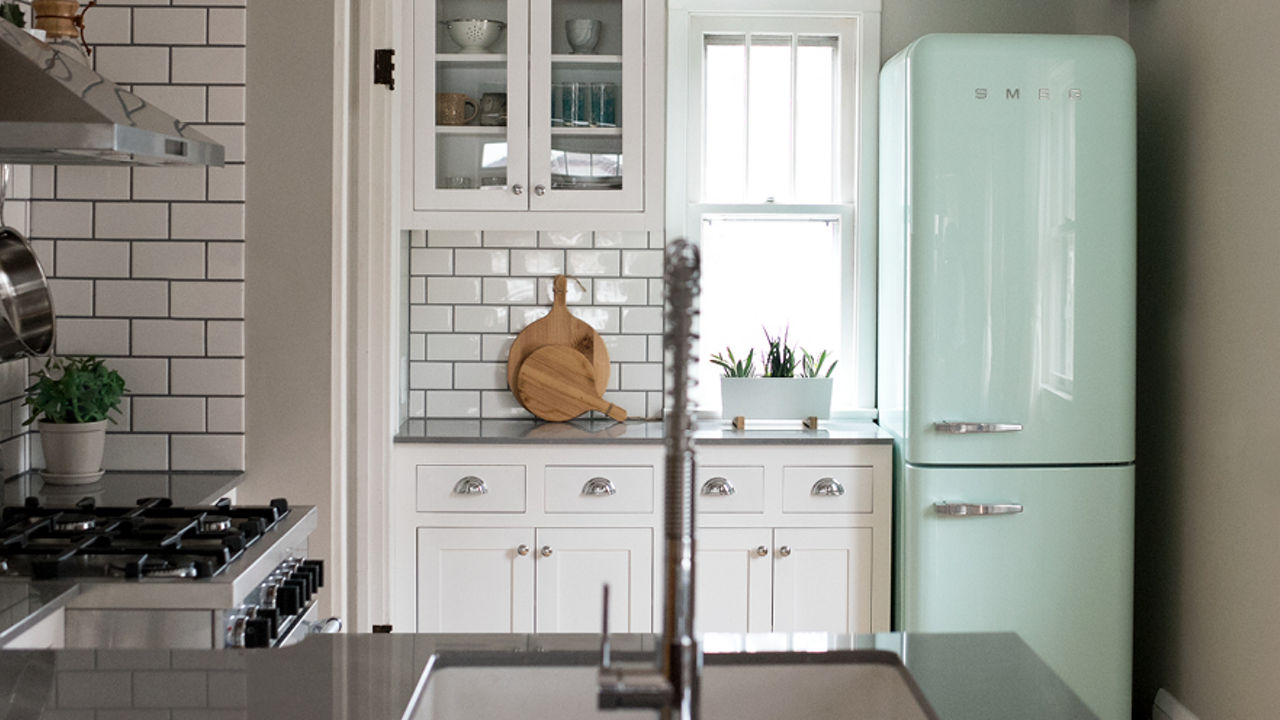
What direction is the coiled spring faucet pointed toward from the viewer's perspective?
away from the camera

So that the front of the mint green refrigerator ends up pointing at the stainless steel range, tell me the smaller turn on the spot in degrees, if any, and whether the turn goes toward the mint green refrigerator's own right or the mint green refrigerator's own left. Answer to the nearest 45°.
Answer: approximately 45° to the mint green refrigerator's own right

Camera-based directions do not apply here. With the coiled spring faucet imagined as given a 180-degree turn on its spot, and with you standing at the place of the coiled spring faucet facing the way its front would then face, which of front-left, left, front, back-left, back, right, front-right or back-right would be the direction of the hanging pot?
back-right

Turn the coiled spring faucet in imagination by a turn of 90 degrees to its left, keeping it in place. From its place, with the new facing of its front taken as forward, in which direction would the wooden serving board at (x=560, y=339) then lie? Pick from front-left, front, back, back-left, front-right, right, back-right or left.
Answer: right

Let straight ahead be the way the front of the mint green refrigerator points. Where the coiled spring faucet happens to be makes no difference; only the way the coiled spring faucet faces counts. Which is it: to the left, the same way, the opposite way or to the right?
the opposite way

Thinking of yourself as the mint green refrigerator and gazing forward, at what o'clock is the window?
The window is roughly at 4 o'clock from the mint green refrigerator.

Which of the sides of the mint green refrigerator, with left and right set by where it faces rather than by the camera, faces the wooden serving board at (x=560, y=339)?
right

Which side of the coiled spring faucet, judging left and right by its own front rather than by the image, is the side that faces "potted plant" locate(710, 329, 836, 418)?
front

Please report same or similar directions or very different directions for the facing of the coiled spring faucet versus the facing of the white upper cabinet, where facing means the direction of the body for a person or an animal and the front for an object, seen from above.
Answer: very different directions

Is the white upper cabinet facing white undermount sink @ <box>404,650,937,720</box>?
yes

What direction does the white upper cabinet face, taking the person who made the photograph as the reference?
facing the viewer

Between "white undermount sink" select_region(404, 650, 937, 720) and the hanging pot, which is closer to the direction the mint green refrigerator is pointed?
the white undermount sink

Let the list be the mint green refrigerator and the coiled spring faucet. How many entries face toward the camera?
1

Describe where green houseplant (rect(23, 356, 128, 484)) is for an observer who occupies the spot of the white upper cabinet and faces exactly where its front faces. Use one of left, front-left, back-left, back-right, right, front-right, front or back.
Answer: front-right

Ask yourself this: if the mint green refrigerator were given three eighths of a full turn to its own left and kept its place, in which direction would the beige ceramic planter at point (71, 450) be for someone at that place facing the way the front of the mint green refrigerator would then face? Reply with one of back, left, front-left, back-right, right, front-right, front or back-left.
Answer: back

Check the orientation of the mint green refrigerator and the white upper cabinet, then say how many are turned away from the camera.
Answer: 0
